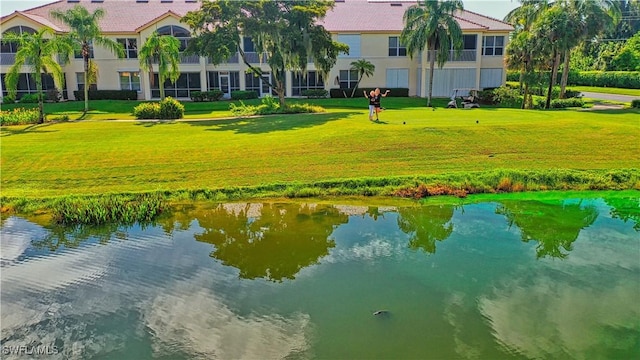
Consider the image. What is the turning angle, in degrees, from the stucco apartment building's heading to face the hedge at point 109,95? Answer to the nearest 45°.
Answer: approximately 90° to its right

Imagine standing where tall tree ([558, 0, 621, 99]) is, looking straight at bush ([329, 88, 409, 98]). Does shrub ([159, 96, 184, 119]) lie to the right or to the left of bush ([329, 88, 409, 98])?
left

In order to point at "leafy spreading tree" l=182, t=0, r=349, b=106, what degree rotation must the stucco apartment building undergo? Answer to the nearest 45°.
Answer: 0° — it already faces it

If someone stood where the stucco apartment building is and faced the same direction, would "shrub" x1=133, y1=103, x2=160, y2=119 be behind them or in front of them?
in front

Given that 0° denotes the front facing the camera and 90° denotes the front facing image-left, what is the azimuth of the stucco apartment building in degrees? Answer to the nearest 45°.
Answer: approximately 0°

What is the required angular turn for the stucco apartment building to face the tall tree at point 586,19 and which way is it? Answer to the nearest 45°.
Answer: approximately 45° to its left

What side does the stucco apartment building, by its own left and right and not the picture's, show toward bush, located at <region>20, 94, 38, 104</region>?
right

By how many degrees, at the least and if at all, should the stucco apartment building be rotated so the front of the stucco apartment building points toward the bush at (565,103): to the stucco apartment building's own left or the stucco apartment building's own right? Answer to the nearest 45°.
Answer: approximately 45° to the stucco apartment building's own left
